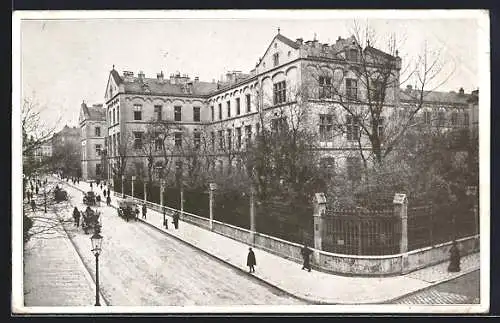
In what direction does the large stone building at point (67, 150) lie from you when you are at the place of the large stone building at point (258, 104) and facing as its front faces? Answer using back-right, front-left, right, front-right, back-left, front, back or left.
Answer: front-right

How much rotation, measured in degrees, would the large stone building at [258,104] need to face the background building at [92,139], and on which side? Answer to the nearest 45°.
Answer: approximately 45° to its right

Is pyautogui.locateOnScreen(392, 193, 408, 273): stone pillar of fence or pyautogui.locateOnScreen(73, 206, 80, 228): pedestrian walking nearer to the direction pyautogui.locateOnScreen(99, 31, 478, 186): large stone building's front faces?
the pedestrian walking

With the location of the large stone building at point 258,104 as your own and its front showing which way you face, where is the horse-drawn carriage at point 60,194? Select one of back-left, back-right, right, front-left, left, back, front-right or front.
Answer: front-right

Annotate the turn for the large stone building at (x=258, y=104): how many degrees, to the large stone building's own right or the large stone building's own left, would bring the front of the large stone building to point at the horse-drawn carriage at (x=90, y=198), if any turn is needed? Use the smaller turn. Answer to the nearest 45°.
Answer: approximately 45° to the large stone building's own right

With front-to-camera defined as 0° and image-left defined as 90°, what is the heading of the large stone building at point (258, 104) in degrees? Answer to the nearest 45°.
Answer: approximately 45°
